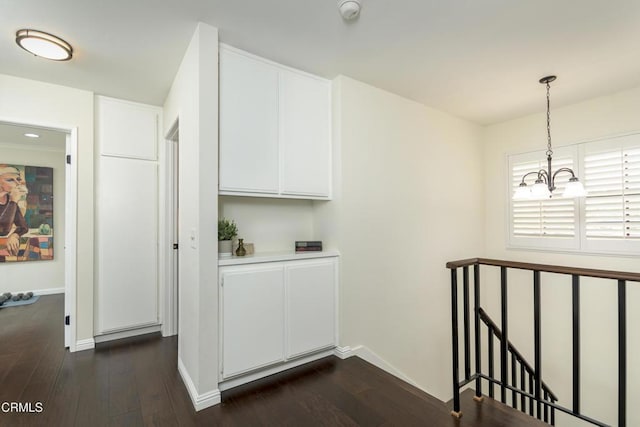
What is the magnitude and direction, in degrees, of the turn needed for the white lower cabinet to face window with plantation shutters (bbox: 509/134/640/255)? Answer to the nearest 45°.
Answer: approximately 45° to its left

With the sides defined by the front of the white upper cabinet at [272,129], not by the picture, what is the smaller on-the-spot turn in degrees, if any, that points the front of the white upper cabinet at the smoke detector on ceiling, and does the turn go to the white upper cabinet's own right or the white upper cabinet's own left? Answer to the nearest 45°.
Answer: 0° — it already faces it

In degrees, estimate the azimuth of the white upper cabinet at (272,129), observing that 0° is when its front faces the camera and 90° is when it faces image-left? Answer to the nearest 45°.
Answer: approximately 315°
